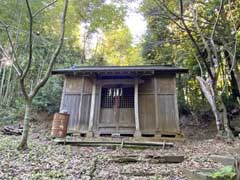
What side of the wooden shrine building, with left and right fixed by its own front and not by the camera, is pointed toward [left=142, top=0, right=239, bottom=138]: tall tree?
left

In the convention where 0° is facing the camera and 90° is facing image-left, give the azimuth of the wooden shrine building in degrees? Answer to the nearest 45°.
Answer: approximately 0°
